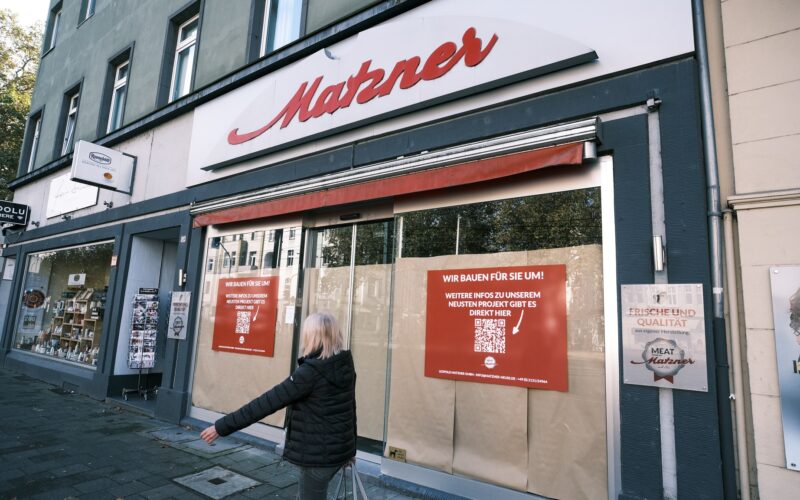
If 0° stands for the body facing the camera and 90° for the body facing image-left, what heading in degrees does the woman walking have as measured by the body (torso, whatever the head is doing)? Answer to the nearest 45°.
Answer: approximately 135°

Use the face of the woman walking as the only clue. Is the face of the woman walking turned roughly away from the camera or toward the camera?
away from the camera

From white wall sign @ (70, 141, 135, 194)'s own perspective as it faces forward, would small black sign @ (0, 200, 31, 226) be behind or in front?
behind

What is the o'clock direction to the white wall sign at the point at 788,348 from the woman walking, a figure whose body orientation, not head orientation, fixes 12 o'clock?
The white wall sign is roughly at 5 o'clock from the woman walking.

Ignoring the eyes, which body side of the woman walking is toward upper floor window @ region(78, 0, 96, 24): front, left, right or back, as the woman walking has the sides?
front

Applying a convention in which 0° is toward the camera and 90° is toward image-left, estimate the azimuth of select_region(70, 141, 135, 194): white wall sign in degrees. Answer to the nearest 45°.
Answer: approximately 0°

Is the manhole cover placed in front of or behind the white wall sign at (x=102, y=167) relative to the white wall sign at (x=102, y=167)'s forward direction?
in front

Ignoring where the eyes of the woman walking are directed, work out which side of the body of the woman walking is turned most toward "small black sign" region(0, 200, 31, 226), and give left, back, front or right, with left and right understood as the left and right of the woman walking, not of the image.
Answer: front

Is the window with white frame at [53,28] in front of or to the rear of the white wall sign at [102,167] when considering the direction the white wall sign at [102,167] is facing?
to the rear

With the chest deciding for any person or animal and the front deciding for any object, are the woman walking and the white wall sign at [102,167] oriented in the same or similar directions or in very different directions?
very different directions

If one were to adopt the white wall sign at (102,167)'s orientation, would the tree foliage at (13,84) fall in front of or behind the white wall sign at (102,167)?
behind

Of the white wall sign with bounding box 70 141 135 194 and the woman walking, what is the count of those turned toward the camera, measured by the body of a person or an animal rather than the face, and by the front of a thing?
1
